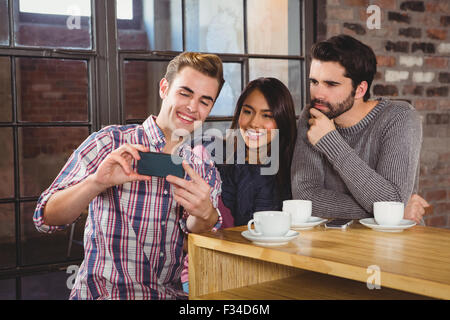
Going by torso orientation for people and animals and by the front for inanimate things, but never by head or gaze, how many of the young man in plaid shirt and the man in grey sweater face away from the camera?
0

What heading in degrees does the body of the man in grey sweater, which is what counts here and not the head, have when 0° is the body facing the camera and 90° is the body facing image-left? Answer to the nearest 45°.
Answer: approximately 45°

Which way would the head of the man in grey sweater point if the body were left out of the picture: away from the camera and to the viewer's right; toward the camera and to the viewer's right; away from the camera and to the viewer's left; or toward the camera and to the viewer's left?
toward the camera and to the viewer's left

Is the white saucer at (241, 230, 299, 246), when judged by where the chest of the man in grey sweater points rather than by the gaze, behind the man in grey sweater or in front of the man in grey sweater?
in front

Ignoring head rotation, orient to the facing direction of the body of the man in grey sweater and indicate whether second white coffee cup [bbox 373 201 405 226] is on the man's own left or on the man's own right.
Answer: on the man's own left

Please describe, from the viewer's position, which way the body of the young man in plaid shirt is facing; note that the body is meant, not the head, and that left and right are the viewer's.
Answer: facing the viewer and to the right of the viewer
